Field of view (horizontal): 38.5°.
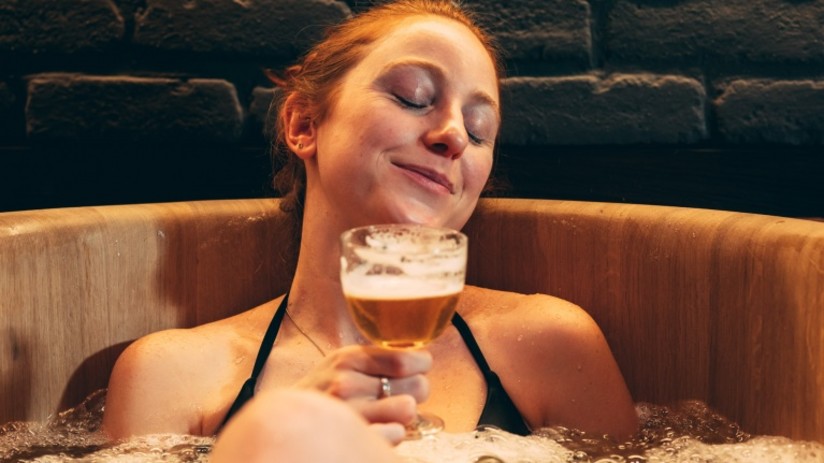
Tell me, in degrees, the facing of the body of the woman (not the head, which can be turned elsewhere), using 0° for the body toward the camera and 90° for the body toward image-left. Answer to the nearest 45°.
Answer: approximately 0°

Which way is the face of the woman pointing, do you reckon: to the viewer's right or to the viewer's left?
to the viewer's right
